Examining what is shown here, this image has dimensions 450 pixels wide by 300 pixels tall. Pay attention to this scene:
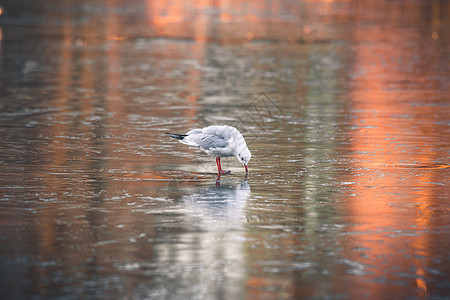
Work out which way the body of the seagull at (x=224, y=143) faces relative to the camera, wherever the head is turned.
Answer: to the viewer's right
